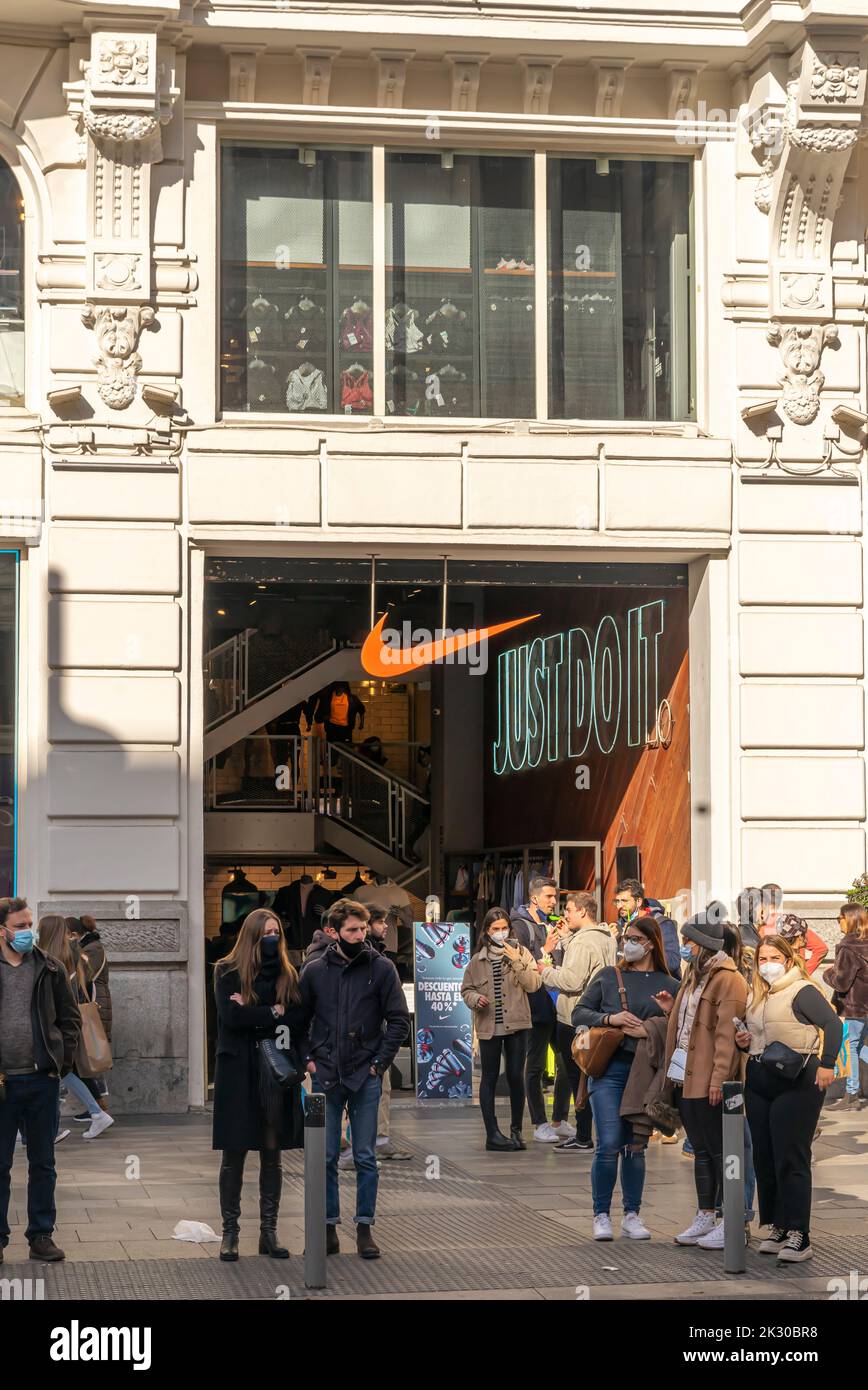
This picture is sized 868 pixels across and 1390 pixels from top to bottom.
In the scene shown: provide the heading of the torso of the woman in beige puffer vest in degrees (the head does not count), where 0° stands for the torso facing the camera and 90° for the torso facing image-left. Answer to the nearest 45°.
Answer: approximately 45°

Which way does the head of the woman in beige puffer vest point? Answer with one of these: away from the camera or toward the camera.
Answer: toward the camera

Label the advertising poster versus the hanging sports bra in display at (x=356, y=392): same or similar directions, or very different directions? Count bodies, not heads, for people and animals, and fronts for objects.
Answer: same or similar directions

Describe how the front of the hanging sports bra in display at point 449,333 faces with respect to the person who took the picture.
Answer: facing the viewer

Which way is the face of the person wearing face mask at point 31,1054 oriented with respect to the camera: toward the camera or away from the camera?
toward the camera

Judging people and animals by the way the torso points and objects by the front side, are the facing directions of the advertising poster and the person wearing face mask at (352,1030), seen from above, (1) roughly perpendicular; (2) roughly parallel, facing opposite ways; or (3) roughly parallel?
roughly parallel

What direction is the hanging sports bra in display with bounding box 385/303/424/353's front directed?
toward the camera

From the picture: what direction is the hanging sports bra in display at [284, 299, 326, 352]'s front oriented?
toward the camera

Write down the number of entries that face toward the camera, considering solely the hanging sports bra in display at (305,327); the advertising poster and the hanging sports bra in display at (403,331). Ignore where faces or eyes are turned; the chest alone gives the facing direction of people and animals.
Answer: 3

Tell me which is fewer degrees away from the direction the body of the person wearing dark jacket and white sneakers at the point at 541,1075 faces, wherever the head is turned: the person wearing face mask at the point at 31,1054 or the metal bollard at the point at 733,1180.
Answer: the metal bollard
